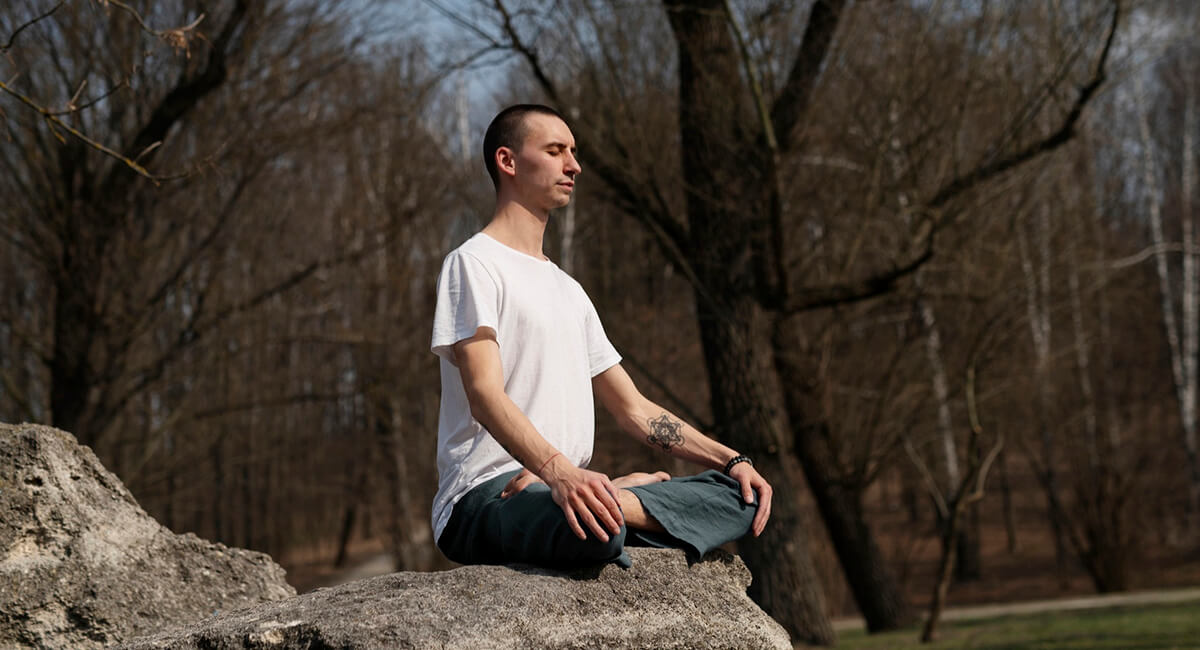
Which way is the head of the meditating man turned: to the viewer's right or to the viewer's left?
to the viewer's right

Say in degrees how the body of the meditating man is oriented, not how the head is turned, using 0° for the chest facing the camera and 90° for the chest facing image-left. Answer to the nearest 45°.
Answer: approximately 315°

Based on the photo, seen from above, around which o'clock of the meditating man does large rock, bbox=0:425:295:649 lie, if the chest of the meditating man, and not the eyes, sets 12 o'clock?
The large rock is roughly at 5 o'clock from the meditating man.

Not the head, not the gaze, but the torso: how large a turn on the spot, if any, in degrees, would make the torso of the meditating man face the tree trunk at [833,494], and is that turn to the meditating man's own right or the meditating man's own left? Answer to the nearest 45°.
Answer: approximately 135° to the meditating man's own left

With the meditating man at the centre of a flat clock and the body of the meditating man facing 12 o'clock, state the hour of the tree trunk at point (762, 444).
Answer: The tree trunk is roughly at 8 o'clock from the meditating man.
